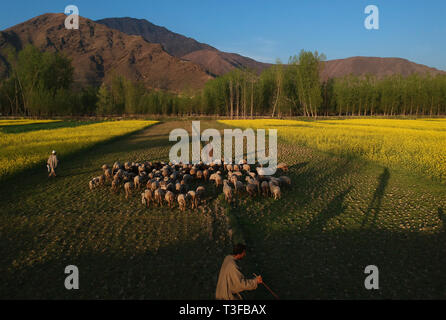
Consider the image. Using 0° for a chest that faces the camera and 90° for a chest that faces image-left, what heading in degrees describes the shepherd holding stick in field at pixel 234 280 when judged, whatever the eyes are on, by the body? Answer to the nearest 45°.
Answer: approximately 270°

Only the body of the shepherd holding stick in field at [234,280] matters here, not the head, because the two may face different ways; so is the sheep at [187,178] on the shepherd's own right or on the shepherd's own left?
on the shepherd's own left

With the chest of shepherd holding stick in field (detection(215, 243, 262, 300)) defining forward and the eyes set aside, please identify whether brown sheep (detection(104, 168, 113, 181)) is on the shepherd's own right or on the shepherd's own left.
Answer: on the shepherd's own left

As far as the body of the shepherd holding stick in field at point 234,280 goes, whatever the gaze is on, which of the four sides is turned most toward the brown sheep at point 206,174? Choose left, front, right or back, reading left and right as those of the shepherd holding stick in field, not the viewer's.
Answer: left
